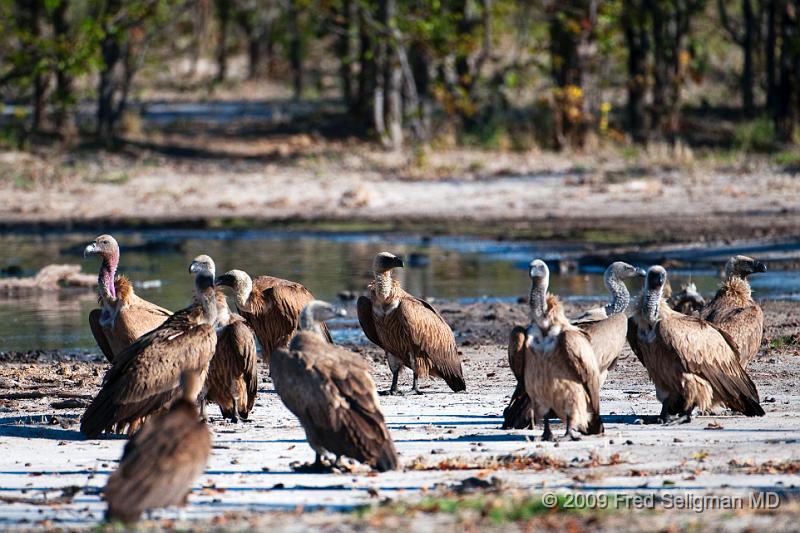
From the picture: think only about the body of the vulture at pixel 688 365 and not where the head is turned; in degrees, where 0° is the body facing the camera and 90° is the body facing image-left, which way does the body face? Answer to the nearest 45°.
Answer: approximately 45°

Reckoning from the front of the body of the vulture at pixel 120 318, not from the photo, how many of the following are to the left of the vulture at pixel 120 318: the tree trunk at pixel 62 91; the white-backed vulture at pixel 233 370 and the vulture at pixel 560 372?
2

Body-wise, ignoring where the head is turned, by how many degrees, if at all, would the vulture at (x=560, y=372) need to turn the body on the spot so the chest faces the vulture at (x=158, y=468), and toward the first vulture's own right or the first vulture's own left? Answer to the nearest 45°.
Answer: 0° — it already faces it

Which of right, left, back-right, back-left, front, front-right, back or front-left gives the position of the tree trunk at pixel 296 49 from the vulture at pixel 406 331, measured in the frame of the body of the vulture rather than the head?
back-right

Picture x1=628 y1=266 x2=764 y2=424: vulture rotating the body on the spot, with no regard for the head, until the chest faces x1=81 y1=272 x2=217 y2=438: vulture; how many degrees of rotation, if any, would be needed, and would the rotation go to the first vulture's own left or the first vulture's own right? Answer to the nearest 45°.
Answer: approximately 45° to the first vulture's own right

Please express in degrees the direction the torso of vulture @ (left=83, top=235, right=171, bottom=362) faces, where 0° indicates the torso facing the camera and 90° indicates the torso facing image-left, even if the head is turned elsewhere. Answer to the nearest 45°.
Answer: approximately 45°

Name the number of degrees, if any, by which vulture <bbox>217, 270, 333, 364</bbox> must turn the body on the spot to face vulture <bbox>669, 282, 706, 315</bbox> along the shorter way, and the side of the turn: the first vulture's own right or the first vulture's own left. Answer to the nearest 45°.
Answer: approximately 180°

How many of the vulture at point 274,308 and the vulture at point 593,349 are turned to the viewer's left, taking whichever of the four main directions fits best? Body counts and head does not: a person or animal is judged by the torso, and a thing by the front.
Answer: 1

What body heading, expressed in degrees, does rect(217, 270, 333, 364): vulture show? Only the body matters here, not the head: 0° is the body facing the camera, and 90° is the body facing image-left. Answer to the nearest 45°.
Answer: approximately 90°
